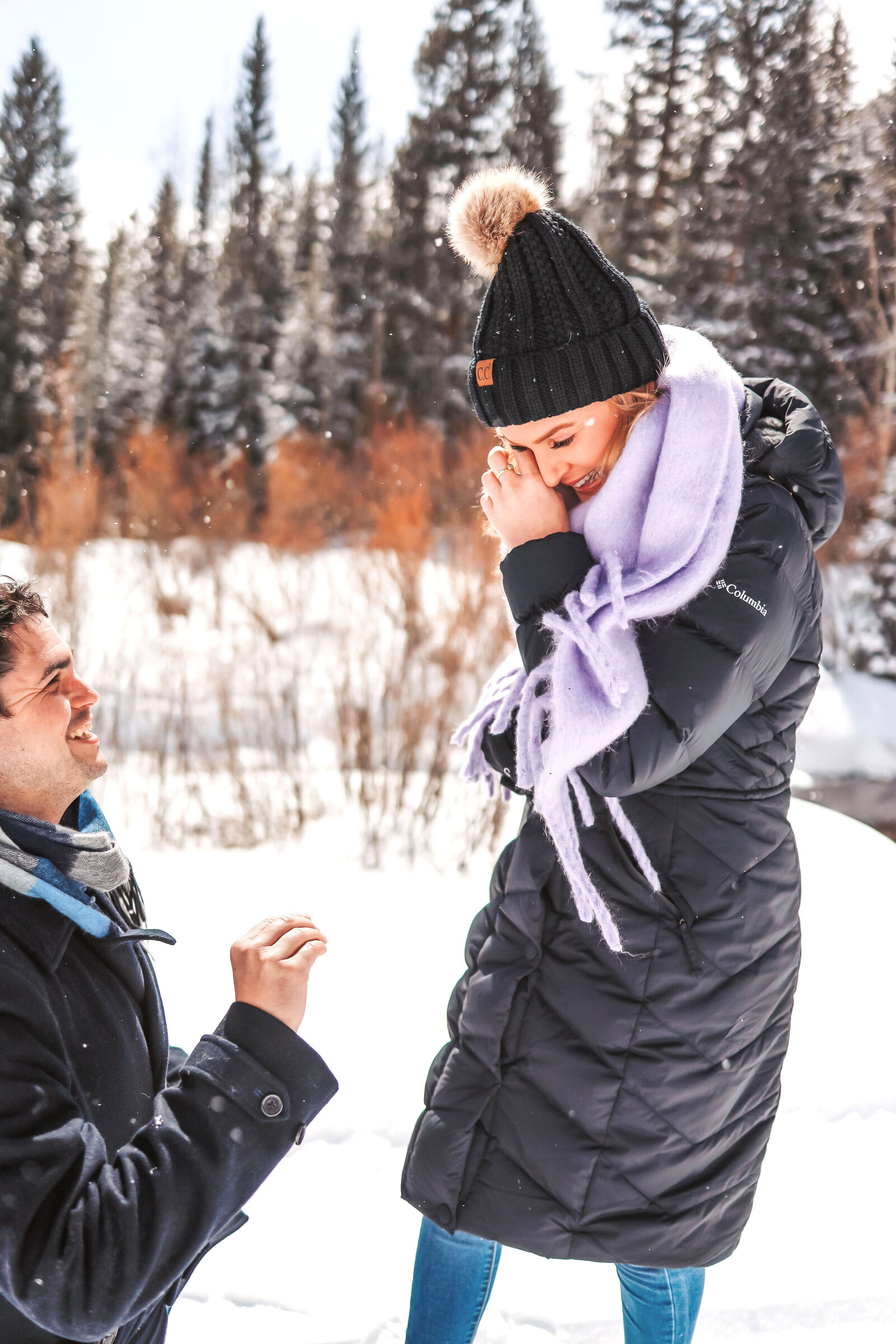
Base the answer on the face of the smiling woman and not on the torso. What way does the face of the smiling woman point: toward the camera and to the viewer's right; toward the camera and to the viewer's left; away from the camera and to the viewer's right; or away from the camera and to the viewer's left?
toward the camera and to the viewer's left

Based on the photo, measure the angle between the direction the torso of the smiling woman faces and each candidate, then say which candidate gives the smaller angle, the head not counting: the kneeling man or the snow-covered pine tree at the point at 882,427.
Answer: the kneeling man

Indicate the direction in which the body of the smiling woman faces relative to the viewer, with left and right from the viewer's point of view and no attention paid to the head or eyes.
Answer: facing the viewer and to the left of the viewer

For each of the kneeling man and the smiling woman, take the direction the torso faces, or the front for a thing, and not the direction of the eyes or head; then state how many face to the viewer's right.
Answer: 1

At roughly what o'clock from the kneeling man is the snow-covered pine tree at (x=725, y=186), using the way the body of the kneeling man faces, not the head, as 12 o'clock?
The snow-covered pine tree is roughly at 10 o'clock from the kneeling man.

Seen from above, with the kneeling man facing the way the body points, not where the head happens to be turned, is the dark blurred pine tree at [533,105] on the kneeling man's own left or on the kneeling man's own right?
on the kneeling man's own left

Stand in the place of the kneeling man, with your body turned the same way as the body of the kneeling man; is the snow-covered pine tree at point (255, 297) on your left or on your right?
on your left

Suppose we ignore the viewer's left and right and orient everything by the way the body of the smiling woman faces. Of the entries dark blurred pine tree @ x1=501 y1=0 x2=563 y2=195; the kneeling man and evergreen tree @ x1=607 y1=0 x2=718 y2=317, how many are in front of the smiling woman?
1

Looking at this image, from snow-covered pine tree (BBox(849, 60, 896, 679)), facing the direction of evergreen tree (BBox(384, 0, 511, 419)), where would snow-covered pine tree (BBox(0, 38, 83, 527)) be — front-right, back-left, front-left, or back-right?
front-left

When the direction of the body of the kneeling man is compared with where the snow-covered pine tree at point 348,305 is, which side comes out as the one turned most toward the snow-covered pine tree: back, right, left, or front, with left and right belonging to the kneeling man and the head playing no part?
left

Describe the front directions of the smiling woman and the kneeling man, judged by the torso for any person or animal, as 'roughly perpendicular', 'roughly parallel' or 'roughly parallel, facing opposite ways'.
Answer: roughly parallel, facing opposite ways

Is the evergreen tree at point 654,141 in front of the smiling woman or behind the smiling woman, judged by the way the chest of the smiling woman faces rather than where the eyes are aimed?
behind

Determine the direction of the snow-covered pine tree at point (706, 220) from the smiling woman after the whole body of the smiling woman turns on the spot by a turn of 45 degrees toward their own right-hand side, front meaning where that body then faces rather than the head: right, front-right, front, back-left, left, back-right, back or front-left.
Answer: right

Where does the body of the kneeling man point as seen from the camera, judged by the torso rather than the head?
to the viewer's right

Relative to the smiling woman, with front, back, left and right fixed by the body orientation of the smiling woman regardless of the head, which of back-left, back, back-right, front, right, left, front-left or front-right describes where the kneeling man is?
front

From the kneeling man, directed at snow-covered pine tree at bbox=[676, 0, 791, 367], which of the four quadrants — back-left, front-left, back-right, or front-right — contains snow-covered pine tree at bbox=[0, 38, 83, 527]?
front-left
